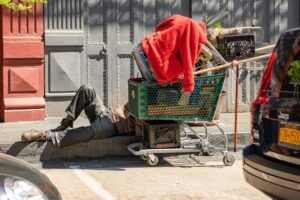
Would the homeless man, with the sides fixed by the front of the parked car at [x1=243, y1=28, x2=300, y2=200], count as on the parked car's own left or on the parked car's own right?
on the parked car's own left

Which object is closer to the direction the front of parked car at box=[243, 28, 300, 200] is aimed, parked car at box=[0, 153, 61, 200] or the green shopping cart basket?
the green shopping cart basket

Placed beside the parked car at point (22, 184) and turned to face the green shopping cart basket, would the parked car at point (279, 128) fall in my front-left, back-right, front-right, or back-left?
front-right

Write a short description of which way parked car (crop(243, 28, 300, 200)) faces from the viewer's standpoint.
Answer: facing away from the viewer and to the right of the viewer

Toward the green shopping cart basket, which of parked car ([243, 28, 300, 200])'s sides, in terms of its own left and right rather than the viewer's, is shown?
left

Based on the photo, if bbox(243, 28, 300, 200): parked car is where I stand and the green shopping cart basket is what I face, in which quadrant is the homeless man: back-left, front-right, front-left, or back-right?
front-left

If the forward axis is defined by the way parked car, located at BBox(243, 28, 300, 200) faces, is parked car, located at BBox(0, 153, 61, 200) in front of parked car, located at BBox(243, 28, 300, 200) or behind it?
behind
